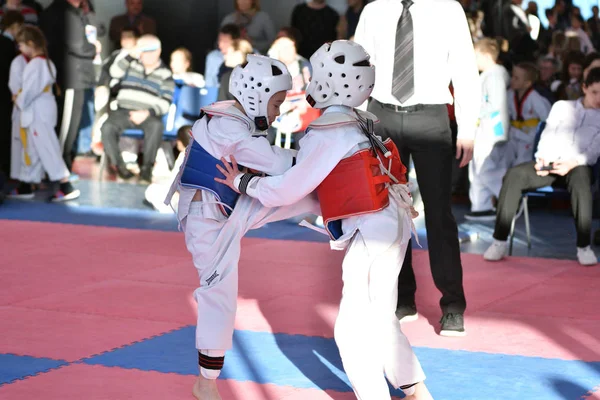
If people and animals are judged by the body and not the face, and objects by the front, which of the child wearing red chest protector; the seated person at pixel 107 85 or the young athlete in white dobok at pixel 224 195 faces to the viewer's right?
the young athlete in white dobok

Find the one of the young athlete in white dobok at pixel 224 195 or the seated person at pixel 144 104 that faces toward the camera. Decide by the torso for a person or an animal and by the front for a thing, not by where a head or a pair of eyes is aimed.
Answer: the seated person

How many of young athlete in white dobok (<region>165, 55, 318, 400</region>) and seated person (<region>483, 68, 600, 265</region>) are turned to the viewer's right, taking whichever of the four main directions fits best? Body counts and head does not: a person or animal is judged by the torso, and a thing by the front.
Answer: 1

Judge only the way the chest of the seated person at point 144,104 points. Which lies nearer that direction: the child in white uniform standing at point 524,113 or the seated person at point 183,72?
the child in white uniform standing

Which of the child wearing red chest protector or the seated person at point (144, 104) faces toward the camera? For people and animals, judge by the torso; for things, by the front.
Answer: the seated person

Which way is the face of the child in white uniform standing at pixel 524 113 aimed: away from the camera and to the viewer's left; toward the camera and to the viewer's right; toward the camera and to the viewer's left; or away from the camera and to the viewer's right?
toward the camera and to the viewer's left

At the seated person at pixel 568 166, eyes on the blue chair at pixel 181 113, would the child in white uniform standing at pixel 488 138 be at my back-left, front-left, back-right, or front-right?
front-right

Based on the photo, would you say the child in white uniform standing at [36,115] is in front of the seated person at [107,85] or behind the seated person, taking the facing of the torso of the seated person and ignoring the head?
in front

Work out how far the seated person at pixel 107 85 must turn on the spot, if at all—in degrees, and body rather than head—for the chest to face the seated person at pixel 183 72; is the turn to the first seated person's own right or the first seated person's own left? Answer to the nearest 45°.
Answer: approximately 90° to the first seated person's own left

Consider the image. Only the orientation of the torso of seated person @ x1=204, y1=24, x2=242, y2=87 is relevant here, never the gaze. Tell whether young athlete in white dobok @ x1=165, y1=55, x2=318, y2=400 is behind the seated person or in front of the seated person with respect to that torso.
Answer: in front

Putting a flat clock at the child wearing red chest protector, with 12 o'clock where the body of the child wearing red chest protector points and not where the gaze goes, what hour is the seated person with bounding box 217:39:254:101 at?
The seated person is roughly at 1 o'clock from the child wearing red chest protector.

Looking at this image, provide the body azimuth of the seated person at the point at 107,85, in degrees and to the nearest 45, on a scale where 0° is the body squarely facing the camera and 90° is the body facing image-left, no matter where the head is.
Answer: approximately 45°

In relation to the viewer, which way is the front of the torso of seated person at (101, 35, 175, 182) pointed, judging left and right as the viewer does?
facing the viewer

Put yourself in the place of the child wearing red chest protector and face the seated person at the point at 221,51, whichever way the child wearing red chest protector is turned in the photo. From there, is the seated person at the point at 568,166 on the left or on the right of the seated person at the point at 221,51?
right

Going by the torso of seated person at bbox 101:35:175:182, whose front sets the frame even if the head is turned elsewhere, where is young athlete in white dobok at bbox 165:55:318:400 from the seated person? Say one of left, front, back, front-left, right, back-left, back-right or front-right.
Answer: front

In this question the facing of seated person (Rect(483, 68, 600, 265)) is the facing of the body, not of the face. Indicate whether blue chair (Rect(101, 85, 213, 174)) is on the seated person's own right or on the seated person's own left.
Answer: on the seated person's own right

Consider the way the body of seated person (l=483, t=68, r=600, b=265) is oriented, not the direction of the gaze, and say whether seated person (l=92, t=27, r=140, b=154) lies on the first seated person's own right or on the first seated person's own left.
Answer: on the first seated person's own right

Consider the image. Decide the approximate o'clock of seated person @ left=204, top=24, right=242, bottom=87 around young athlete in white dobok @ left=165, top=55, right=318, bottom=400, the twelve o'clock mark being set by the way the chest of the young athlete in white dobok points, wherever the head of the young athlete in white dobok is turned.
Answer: The seated person is roughly at 9 o'clock from the young athlete in white dobok.

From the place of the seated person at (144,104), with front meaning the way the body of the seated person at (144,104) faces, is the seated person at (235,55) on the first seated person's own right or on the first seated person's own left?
on the first seated person's own left

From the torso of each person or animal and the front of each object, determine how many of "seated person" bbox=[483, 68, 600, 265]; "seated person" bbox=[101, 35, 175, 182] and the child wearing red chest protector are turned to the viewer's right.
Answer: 0
